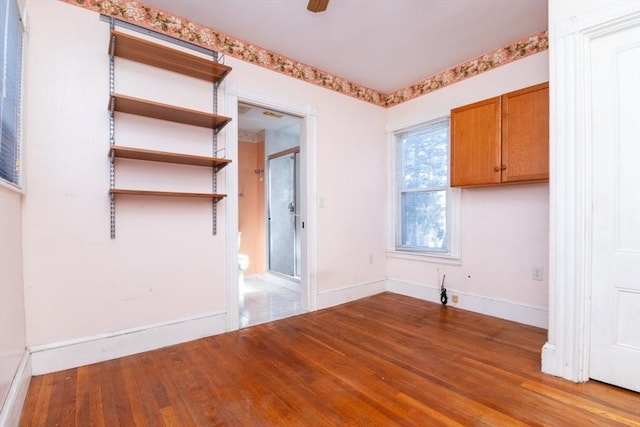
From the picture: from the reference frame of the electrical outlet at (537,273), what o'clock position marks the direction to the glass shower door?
The glass shower door is roughly at 3 o'clock from the electrical outlet.

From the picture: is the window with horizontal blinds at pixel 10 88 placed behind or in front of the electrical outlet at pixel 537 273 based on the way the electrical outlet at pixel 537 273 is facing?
in front

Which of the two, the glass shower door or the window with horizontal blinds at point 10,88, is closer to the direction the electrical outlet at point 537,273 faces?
the window with horizontal blinds

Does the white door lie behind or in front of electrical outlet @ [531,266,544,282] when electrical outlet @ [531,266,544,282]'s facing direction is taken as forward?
in front

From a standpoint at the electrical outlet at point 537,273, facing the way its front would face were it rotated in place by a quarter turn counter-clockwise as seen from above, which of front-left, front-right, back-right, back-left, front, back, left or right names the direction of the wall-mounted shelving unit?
back-right
